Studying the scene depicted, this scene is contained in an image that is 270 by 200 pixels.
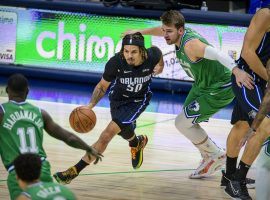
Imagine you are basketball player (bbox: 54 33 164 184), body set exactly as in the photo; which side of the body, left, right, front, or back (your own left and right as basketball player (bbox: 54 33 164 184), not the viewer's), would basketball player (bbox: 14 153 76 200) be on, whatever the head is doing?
front

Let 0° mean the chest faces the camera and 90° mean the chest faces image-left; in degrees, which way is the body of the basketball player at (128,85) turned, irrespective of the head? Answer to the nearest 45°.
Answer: approximately 0°

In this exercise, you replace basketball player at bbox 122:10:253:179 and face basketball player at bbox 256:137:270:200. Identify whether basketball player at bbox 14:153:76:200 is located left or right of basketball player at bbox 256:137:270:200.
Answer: right

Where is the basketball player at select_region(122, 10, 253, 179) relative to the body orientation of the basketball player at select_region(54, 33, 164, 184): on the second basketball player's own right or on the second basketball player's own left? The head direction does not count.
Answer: on the second basketball player's own left

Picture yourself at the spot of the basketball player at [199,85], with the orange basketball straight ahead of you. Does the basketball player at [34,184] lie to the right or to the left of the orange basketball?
left

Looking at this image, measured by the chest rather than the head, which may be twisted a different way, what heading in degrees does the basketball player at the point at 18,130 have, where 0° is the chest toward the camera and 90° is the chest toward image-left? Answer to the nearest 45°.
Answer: approximately 180°

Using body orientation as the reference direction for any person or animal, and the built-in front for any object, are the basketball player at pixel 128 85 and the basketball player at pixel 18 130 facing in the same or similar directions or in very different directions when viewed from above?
very different directions

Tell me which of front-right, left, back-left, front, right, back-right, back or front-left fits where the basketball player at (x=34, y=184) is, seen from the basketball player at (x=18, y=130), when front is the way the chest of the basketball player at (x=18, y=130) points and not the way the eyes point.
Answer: back

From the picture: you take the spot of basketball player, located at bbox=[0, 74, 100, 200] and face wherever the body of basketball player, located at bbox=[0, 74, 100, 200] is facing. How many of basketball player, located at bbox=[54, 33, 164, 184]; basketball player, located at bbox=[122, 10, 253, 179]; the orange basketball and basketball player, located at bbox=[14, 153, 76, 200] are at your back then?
1

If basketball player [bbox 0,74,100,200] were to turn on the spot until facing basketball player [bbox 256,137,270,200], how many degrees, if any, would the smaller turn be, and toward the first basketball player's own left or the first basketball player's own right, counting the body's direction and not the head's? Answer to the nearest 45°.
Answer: approximately 90° to the first basketball player's own right

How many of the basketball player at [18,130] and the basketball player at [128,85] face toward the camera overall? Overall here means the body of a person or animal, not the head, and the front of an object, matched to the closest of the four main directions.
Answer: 1

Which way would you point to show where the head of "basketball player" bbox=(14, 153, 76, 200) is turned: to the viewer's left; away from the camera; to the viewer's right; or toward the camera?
away from the camera
